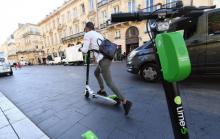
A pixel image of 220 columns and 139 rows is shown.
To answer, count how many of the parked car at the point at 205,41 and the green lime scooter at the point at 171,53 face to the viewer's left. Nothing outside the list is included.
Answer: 1

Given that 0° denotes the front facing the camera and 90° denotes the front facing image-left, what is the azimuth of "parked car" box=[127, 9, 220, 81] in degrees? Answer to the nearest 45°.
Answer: approximately 90°

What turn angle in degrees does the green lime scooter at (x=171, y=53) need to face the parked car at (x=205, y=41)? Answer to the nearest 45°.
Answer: approximately 135° to its left

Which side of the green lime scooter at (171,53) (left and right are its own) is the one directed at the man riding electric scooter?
back

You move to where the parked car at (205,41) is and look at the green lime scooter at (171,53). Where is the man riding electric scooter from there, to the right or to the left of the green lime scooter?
right

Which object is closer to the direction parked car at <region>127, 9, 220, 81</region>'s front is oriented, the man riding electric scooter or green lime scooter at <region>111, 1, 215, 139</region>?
the man riding electric scooter

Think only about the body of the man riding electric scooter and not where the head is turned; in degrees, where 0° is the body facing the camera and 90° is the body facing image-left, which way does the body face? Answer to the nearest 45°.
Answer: approximately 135°

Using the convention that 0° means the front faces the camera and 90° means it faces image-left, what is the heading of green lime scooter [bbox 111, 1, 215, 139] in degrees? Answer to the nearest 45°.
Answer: approximately 315°

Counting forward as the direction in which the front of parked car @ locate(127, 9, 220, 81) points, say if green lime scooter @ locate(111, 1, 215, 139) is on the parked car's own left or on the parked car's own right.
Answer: on the parked car's own left

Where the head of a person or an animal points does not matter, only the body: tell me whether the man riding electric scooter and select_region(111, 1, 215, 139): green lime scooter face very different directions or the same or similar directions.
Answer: very different directions
